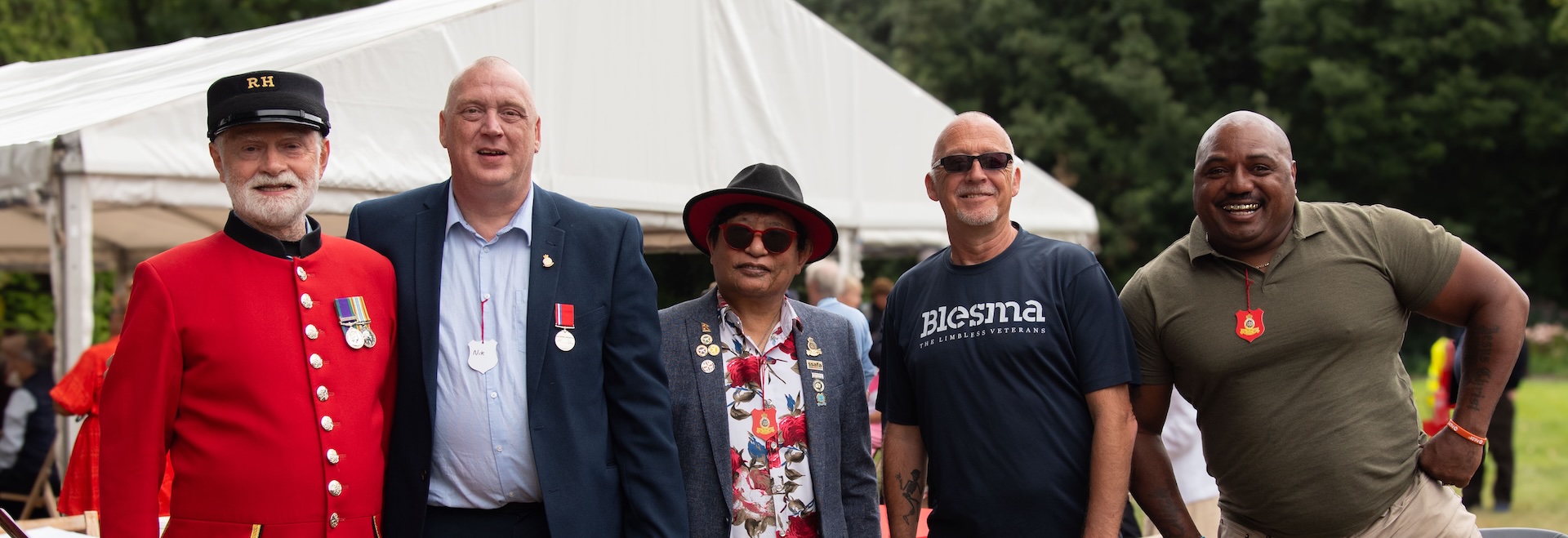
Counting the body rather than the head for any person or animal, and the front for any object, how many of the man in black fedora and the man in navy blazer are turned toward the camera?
2

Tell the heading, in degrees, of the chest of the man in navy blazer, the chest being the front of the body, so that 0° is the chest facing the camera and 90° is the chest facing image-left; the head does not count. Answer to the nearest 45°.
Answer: approximately 0°

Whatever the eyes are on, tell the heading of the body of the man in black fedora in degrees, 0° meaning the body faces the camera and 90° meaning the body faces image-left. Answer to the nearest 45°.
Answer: approximately 0°

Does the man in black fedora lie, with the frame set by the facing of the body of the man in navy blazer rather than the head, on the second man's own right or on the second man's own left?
on the second man's own left

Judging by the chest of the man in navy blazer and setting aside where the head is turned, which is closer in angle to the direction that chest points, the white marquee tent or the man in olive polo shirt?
the man in olive polo shirt

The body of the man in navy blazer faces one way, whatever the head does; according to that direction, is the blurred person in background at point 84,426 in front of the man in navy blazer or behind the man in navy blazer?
behind

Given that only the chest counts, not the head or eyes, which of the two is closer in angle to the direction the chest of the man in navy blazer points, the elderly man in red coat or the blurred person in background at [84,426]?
the elderly man in red coat

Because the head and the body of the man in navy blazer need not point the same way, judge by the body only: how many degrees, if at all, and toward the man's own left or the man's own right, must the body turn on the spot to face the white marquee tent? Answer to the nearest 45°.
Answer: approximately 180°

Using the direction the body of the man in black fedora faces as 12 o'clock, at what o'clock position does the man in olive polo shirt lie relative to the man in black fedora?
The man in olive polo shirt is roughly at 9 o'clock from the man in black fedora.
